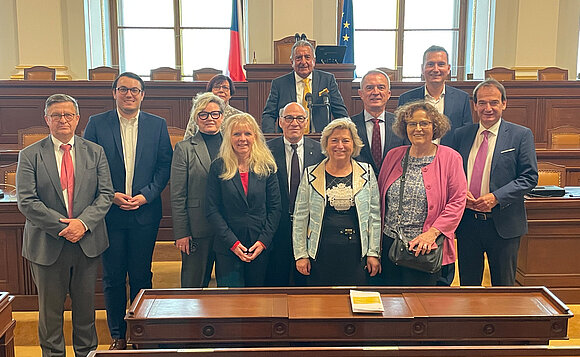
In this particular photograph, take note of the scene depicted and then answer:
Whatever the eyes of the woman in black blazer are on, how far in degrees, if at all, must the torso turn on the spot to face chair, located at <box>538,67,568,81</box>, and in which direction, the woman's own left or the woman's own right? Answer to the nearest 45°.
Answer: approximately 135° to the woman's own left

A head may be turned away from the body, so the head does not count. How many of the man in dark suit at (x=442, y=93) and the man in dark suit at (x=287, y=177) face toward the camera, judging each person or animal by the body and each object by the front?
2

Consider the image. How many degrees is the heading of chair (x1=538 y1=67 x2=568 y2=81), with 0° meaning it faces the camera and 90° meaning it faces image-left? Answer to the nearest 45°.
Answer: approximately 0°

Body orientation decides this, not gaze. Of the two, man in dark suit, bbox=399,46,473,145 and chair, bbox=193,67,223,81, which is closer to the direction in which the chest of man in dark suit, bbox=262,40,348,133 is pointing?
the man in dark suit

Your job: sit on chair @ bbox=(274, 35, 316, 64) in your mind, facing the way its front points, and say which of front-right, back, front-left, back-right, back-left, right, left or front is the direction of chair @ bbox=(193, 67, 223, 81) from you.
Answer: back-right

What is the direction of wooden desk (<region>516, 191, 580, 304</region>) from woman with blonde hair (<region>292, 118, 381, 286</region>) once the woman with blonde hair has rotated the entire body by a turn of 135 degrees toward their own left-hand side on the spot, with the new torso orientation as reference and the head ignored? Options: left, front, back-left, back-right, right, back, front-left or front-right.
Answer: front

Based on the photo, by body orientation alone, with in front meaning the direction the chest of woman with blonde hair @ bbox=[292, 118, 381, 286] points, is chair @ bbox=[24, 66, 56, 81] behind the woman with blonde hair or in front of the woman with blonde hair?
behind
